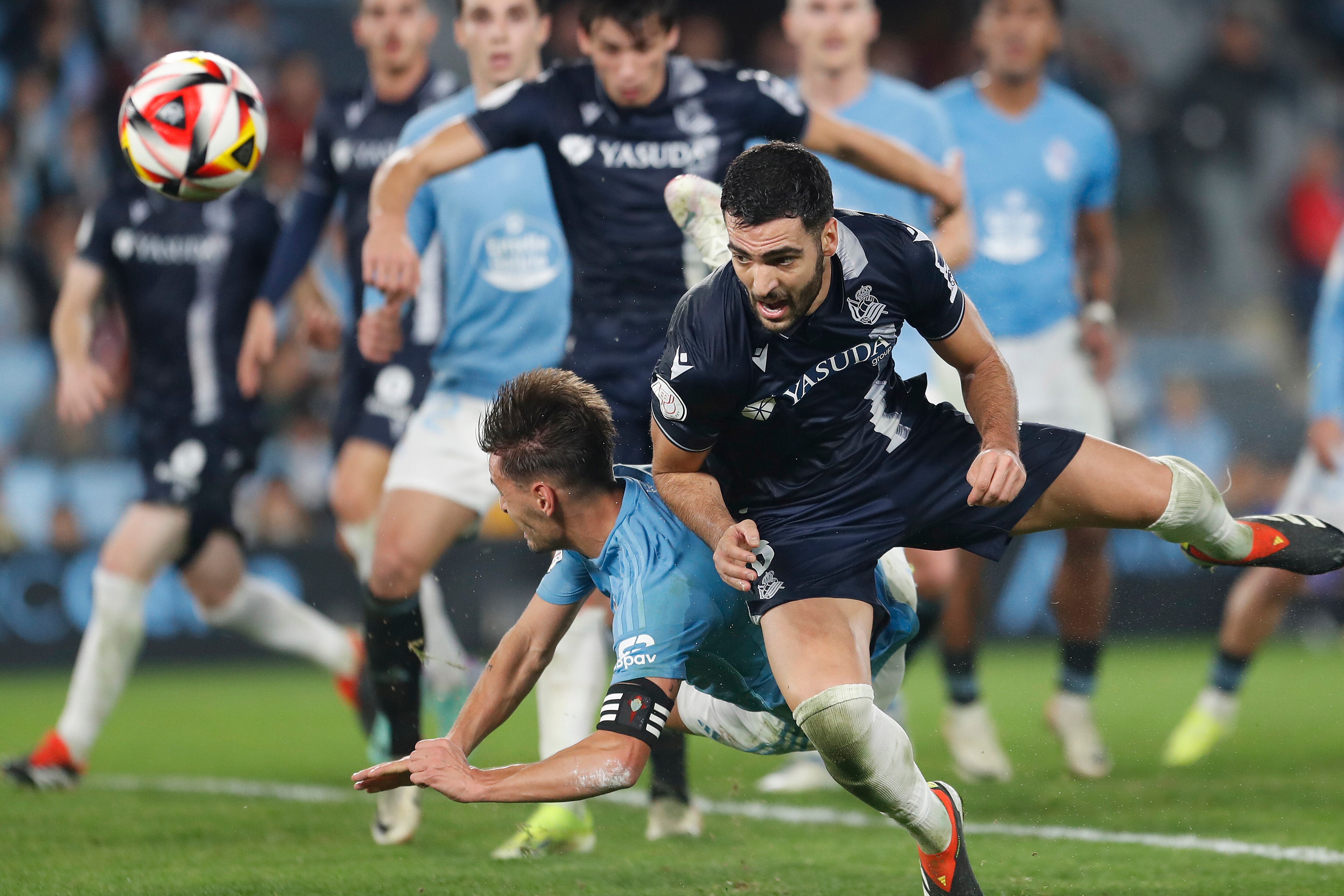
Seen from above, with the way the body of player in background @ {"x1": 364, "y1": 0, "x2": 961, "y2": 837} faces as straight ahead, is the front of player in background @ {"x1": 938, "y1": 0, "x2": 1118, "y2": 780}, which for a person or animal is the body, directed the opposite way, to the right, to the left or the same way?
the same way

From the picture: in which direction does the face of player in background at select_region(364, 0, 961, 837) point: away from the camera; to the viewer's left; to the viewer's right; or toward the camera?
toward the camera

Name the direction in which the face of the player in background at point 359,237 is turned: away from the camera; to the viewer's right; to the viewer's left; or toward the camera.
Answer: toward the camera

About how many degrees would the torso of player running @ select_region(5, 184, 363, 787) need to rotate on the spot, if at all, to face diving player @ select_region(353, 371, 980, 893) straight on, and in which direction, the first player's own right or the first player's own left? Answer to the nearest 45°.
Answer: approximately 45° to the first player's own left

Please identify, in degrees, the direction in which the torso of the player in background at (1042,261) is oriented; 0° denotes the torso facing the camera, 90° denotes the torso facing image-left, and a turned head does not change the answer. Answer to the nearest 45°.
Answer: approximately 0°

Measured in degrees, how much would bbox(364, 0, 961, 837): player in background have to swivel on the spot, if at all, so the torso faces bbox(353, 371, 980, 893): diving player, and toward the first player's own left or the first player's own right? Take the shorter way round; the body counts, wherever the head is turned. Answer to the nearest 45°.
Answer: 0° — they already face them

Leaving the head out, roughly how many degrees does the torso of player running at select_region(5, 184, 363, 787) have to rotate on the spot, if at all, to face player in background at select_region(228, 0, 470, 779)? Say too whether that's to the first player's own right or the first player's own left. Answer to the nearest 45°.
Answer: approximately 90° to the first player's own left

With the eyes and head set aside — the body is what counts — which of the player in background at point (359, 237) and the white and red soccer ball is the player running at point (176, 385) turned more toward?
the white and red soccer ball

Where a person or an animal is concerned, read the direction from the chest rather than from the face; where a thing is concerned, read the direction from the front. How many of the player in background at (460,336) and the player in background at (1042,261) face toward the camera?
2

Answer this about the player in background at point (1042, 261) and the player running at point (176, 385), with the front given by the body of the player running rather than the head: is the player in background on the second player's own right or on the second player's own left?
on the second player's own left

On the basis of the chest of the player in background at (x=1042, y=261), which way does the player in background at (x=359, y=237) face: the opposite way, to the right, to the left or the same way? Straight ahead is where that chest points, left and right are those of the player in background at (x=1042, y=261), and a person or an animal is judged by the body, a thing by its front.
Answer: the same way

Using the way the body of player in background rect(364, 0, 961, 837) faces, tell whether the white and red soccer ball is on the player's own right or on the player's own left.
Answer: on the player's own right

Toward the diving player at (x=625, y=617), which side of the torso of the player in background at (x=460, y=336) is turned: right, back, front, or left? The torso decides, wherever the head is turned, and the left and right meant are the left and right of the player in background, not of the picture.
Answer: front

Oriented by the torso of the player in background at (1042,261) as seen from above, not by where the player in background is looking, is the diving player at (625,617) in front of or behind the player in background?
in front

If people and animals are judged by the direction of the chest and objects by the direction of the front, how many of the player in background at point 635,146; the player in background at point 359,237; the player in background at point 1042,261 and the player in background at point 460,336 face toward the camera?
4
